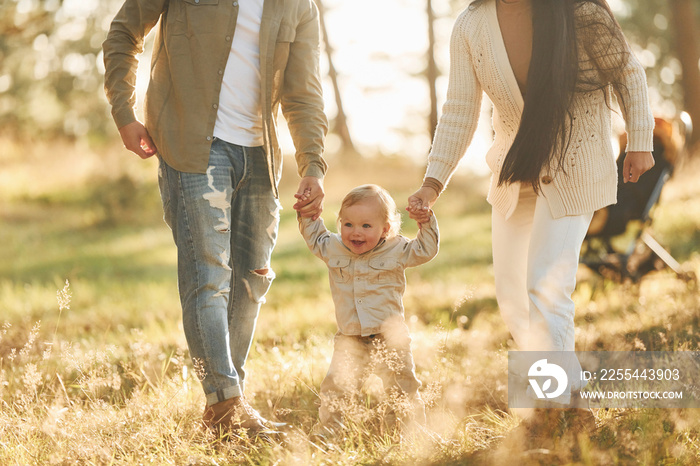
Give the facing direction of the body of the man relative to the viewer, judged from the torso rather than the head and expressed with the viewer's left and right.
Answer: facing the viewer and to the right of the viewer

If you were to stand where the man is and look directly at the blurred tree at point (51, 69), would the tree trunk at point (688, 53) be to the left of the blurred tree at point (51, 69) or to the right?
right

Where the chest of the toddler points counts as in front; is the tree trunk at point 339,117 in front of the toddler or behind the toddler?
behind

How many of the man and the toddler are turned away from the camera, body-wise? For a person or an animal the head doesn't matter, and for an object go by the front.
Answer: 0

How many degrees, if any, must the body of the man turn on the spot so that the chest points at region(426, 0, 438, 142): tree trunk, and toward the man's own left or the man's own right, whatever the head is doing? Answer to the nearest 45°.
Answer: approximately 135° to the man's own left

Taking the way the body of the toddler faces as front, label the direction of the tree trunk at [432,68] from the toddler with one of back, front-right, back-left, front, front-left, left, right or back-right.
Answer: back

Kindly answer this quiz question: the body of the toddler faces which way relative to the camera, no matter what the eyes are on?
toward the camera

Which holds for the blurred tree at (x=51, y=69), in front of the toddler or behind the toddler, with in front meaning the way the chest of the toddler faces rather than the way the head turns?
behind
